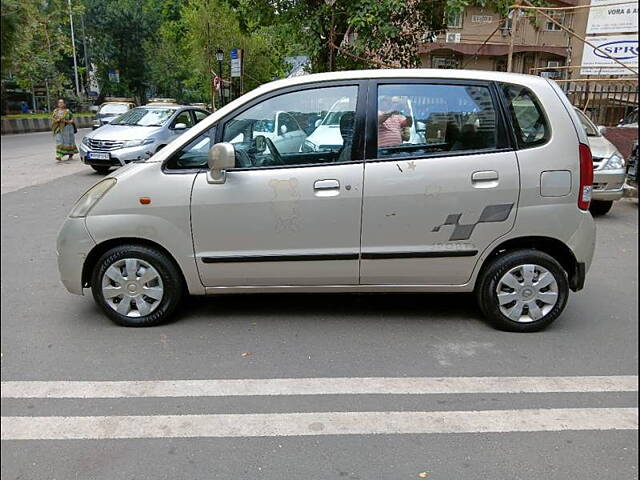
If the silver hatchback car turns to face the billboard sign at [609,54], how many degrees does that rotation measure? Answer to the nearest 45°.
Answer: approximately 135° to its right

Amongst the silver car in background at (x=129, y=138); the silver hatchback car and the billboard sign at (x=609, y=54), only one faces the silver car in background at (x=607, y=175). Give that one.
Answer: the billboard sign

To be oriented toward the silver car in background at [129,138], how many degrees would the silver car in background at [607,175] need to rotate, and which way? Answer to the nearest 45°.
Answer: approximately 135° to its right

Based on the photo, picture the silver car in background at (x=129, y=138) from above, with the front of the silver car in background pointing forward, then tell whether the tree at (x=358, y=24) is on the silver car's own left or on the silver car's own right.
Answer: on the silver car's own left

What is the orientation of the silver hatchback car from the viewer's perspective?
to the viewer's left

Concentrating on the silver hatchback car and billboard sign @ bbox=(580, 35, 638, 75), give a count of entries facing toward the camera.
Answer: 1

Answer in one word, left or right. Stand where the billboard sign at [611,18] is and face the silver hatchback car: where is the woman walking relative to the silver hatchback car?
right

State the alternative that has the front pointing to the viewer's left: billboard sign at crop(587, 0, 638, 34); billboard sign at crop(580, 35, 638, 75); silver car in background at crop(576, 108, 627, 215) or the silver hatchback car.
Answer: the silver hatchback car

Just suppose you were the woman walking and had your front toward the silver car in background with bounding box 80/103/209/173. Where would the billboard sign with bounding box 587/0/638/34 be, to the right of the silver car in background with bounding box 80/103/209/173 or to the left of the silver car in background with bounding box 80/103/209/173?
left
